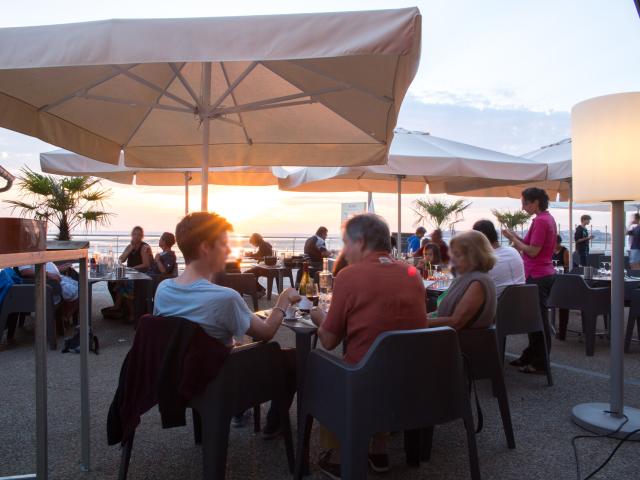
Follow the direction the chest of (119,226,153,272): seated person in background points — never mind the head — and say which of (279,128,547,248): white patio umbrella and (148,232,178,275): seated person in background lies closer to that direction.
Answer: the seated person in background

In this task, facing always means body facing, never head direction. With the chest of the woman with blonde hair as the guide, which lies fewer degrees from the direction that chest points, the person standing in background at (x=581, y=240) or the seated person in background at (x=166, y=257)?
the seated person in background

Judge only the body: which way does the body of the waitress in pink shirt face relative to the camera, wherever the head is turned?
to the viewer's left

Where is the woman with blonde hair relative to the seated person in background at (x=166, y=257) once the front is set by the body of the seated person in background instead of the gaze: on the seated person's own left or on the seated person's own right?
on the seated person's own left

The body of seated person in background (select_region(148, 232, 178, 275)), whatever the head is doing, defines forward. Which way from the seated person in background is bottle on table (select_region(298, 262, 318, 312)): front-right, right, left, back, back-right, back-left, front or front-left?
left

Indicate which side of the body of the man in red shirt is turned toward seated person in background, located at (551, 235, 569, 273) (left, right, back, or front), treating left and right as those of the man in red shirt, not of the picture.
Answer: right

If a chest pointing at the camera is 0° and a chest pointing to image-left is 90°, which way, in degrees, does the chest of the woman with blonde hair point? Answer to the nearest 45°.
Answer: approximately 90°

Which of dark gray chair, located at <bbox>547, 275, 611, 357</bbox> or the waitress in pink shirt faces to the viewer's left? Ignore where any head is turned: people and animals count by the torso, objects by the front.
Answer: the waitress in pink shirt

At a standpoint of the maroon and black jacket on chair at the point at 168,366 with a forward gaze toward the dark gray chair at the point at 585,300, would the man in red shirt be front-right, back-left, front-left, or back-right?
front-right

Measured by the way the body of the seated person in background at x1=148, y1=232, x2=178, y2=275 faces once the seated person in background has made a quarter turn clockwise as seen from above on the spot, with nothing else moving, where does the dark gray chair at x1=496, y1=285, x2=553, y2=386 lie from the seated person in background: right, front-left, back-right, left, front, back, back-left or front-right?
back-right

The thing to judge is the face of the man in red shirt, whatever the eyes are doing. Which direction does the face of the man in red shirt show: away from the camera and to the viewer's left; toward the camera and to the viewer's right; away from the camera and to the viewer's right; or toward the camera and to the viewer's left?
away from the camera and to the viewer's left

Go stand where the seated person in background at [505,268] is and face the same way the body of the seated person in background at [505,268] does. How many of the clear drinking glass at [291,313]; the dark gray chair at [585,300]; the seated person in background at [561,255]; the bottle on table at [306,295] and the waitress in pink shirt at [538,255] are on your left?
2

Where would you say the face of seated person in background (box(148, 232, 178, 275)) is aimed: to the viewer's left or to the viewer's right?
to the viewer's left

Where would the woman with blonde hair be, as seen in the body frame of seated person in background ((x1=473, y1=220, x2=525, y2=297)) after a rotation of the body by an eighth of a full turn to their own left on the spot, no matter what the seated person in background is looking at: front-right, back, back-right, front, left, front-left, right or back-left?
left

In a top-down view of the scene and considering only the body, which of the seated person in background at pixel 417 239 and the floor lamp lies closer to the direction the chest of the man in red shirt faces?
the seated person in background
